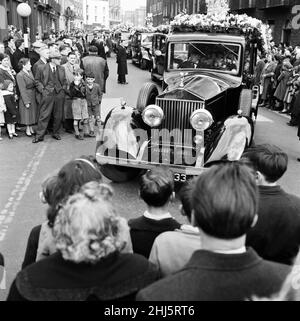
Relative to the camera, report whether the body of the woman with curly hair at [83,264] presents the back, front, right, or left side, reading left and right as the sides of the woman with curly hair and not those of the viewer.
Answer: back

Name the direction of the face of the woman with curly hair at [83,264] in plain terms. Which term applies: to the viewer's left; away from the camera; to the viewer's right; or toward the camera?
away from the camera

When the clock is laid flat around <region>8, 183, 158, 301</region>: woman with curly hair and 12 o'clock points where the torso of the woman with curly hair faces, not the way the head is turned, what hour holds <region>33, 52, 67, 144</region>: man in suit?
The man in suit is roughly at 12 o'clock from the woman with curly hair.

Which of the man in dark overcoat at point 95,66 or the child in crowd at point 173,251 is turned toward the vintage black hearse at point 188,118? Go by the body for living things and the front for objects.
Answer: the child in crowd

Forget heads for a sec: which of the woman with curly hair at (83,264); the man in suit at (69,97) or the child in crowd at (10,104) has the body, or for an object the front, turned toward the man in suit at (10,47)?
the woman with curly hair

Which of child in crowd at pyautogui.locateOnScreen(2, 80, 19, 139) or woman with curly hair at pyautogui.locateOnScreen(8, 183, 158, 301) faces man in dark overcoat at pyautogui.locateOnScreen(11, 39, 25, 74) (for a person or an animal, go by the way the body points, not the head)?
the woman with curly hair

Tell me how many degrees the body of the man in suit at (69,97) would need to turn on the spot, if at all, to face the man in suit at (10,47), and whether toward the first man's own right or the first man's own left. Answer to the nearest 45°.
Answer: approximately 180°

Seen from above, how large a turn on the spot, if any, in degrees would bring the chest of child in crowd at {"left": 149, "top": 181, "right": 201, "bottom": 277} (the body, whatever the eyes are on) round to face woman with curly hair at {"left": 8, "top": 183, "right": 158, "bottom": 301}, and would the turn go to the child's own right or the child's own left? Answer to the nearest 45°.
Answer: approximately 135° to the child's own left

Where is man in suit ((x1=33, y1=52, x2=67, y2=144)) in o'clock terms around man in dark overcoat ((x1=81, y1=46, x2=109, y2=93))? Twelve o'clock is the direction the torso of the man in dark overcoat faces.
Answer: The man in suit is roughly at 7 o'clock from the man in dark overcoat.

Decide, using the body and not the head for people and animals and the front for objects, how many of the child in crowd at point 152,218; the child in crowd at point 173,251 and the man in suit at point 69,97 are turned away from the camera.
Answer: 2

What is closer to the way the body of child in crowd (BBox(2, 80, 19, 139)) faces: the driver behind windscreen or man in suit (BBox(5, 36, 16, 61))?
the driver behind windscreen

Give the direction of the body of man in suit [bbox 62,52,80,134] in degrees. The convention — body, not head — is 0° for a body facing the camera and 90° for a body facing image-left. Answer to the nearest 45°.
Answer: approximately 315°

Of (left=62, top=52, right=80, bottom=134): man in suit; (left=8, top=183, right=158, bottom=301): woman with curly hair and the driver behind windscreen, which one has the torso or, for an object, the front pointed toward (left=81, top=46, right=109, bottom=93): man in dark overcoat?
the woman with curly hair

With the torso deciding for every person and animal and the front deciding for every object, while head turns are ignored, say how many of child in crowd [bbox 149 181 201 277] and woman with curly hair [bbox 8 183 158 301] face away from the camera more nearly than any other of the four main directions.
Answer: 2

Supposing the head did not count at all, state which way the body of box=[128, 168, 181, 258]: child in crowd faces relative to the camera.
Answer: away from the camera
